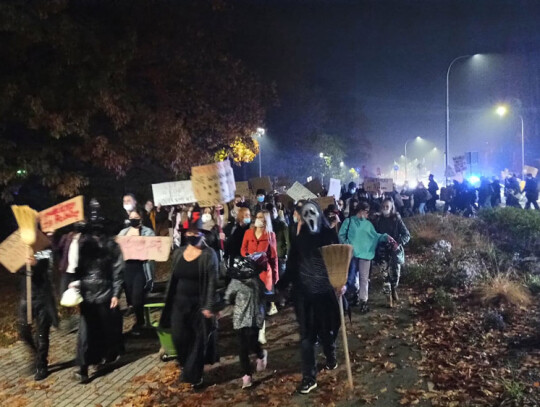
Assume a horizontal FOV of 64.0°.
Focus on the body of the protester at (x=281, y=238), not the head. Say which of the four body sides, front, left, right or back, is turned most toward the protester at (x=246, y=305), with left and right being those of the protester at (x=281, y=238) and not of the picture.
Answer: front

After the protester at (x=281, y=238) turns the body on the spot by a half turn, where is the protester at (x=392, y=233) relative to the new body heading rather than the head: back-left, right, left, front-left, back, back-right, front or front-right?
right

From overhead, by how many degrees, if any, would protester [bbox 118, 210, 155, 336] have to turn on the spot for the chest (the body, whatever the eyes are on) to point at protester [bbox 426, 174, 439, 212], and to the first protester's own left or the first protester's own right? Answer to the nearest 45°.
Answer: approximately 135° to the first protester's own left

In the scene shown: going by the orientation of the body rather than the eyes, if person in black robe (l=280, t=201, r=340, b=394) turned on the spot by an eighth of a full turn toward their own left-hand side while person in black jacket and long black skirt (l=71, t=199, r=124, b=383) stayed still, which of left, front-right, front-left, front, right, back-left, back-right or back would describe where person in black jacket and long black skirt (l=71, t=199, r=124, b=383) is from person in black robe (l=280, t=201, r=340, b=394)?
back-right

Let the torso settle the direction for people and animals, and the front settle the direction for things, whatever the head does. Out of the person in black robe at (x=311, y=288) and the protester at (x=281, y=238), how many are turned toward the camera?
2

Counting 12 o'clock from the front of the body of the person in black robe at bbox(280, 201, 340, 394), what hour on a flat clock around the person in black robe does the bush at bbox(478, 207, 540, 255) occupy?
The bush is roughly at 7 o'clock from the person in black robe.

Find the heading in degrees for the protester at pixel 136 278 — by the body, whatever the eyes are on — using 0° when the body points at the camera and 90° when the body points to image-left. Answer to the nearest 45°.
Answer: approximately 0°

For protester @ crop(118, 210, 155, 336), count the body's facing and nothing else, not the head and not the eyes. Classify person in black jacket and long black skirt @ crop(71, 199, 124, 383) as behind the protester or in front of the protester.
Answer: in front
